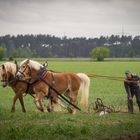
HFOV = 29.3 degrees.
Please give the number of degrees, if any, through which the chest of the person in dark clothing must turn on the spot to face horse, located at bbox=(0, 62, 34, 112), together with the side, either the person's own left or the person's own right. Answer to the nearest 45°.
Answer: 0° — they already face it

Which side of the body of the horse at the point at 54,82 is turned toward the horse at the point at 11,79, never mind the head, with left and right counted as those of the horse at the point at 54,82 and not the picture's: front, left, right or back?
front

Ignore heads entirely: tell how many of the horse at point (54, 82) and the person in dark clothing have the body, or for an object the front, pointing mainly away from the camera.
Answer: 0

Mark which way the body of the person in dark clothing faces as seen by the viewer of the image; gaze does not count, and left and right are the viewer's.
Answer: facing the viewer and to the left of the viewer

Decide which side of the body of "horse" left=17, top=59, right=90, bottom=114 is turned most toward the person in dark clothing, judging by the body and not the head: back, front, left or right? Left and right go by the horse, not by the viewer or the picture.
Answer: back

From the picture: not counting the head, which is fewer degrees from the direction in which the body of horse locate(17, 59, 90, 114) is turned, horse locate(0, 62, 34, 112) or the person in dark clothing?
the horse

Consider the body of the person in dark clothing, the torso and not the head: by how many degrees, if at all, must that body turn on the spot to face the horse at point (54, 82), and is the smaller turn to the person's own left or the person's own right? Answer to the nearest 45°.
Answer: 0° — they already face it

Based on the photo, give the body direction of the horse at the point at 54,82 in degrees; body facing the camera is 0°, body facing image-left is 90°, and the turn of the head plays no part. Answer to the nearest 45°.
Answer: approximately 90°
